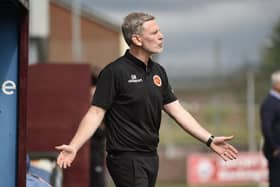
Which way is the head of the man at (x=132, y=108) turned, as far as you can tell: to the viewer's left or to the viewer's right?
to the viewer's right

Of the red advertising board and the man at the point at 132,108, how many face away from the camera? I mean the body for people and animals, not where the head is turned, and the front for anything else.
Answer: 0

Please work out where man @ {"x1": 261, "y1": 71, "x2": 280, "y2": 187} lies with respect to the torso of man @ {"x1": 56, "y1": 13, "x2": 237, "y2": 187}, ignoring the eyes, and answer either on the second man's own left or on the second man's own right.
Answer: on the second man's own left

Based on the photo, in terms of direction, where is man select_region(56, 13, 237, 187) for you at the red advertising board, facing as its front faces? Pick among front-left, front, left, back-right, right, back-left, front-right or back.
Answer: front

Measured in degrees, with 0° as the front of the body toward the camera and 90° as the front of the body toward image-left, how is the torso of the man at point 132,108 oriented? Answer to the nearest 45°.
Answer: approximately 315°

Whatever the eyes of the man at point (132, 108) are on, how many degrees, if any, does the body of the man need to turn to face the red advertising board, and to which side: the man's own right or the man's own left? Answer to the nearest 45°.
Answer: approximately 135° to the man's own left

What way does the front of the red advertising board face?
toward the camera
